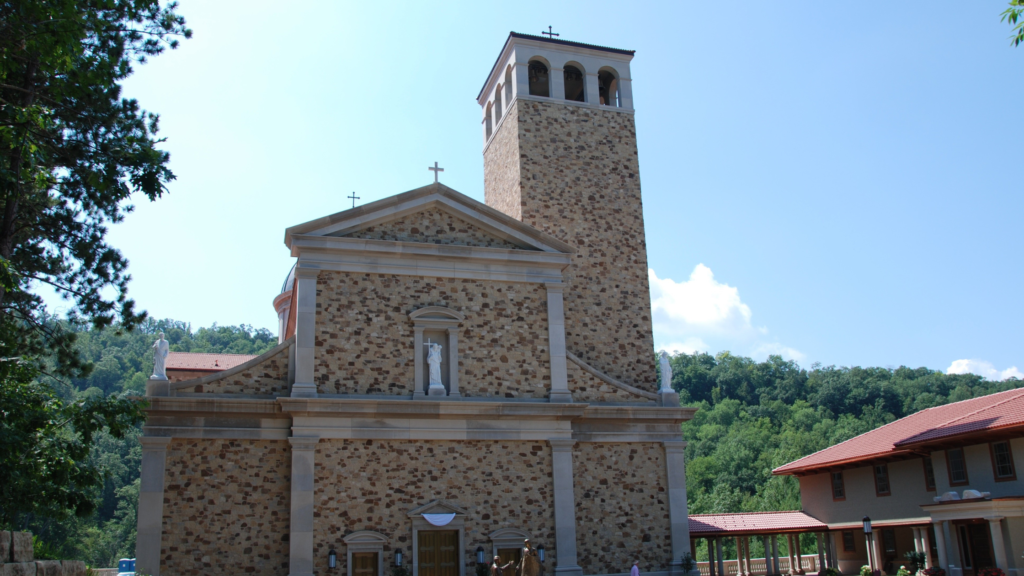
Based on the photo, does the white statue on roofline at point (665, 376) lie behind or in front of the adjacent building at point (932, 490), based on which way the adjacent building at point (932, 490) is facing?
in front

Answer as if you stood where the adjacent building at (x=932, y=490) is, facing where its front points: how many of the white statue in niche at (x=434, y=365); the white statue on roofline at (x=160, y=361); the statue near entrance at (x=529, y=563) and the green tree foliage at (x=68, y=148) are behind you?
0

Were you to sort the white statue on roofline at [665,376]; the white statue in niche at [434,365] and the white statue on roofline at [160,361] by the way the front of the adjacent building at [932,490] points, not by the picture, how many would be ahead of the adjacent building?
3

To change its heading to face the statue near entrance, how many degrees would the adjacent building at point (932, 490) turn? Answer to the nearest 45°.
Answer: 0° — it already faces it

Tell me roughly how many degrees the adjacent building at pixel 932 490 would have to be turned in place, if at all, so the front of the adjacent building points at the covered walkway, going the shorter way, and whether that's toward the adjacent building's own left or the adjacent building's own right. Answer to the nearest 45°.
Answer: approximately 90° to the adjacent building's own right

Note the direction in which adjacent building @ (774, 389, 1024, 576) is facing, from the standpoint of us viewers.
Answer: facing the viewer and to the left of the viewer

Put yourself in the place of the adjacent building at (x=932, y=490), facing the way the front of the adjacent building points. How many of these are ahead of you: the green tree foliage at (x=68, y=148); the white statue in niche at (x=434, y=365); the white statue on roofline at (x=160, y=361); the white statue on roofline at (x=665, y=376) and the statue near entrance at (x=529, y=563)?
5

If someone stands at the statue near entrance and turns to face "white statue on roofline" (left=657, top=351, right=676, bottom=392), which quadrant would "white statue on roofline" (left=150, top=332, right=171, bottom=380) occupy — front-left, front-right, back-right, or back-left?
back-left

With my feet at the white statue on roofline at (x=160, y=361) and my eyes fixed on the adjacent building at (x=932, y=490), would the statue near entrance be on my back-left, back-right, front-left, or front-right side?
front-right

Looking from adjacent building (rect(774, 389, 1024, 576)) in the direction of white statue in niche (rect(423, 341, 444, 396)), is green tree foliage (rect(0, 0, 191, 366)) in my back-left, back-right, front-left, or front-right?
front-left

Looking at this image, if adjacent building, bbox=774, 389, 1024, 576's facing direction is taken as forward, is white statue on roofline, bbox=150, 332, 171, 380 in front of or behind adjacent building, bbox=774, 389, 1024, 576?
in front
